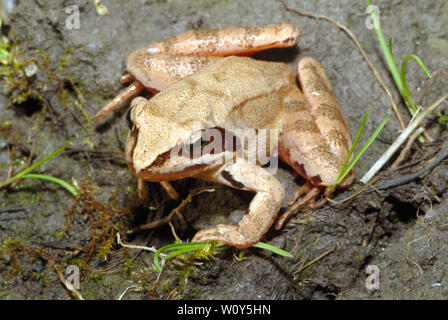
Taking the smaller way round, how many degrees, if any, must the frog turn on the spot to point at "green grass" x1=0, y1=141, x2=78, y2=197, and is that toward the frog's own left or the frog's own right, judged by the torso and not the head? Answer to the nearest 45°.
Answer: approximately 45° to the frog's own right

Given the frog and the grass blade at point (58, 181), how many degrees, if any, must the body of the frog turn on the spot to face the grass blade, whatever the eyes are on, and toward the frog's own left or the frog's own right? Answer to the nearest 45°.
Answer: approximately 45° to the frog's own right

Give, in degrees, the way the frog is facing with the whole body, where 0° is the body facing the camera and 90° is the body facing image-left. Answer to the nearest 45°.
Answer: approximately 45°

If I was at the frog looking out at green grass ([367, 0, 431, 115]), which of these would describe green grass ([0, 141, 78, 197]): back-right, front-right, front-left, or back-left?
back-left
